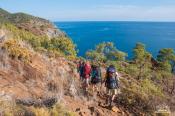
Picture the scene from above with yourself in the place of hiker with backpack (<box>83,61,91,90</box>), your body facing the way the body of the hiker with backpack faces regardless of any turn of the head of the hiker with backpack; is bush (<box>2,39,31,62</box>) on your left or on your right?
on your left

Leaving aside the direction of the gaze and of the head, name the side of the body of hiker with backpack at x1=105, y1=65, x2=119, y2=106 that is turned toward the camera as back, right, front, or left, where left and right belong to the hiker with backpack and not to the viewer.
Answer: back

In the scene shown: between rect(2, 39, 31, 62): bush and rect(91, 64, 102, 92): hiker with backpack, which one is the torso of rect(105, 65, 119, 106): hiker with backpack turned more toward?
the hiker with backpack

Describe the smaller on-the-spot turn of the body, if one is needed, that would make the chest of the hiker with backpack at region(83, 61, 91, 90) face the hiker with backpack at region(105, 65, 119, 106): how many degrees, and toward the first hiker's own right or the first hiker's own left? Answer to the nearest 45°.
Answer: approximately 135° to the first hiker's own right

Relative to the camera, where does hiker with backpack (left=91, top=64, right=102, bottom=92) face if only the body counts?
away from the camera

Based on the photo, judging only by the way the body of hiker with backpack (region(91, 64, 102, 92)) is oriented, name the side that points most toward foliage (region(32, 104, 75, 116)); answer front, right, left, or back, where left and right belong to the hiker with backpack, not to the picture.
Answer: back

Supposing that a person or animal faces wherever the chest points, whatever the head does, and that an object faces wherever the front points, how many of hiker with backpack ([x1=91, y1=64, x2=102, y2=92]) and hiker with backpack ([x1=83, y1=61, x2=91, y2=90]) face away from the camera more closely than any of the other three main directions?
2

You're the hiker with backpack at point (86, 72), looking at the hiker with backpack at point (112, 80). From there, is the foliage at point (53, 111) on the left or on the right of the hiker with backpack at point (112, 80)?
right

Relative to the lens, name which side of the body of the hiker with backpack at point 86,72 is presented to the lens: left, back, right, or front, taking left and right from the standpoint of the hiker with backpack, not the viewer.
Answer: back
